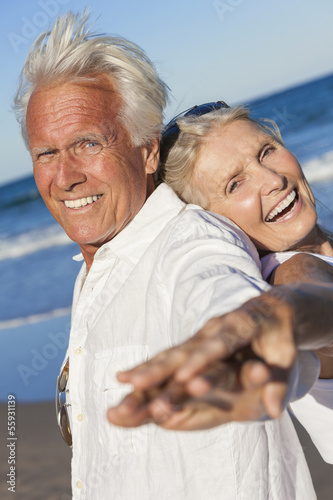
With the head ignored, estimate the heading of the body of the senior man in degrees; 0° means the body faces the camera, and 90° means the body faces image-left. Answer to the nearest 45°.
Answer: approximately 45°

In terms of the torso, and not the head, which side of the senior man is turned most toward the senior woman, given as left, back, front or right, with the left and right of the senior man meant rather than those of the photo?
back
